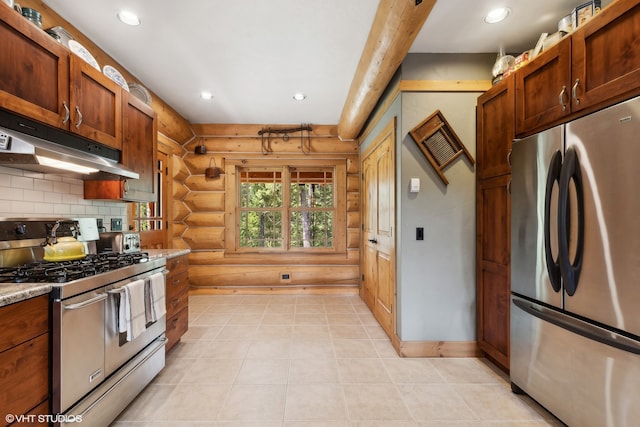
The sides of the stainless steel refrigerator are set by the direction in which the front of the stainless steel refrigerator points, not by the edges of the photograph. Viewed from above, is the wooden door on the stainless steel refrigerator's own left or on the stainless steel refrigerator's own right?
on the stainless steel refrigerator's own right

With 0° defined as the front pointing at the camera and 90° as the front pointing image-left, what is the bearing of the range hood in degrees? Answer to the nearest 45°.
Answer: approximately 315°

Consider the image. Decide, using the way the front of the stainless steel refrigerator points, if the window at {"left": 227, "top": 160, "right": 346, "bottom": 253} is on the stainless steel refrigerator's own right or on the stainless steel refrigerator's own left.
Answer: on the stainless steel refrigerator's own right

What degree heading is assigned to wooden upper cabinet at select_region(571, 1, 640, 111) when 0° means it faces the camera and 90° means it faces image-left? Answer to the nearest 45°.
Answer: approximately 45°

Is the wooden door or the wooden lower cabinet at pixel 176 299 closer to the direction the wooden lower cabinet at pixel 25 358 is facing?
the wooden door

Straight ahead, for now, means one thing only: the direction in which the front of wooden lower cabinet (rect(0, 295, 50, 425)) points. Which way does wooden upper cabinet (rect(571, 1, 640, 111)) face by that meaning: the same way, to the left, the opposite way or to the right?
the opposite way

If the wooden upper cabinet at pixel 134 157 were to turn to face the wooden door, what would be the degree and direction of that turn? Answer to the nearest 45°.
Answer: approximately 45° to its left

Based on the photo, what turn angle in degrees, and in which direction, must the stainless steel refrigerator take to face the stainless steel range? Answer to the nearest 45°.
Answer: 0° — it already faces it

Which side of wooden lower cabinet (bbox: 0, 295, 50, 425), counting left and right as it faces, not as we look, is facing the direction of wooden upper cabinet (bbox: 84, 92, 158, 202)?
left
